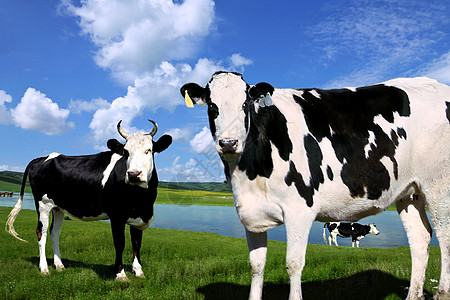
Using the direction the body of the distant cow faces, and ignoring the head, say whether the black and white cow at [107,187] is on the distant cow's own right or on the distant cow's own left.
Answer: on the distant cow's own right

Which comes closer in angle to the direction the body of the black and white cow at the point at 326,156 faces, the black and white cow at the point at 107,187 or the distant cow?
the black and white cow

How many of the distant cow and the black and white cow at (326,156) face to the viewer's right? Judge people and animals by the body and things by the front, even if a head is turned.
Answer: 1

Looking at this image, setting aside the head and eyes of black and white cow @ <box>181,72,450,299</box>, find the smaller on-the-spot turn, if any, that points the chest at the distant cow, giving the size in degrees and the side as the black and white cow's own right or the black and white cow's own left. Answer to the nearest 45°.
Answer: approximately 135° to the black and white cow's own right

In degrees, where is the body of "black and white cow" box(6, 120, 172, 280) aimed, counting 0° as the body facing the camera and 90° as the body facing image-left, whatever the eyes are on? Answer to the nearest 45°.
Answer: approximately 315°

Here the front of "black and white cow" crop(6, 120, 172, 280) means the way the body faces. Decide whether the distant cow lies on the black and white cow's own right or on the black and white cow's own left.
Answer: on the black and white cow's own left

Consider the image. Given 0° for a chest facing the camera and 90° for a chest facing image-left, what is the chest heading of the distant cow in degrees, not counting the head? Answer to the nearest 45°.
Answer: approximately 270°

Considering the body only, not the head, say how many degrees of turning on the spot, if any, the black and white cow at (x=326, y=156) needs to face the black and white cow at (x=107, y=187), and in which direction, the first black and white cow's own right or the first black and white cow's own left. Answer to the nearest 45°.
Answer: approximately 90° to the first black and white cow's own right

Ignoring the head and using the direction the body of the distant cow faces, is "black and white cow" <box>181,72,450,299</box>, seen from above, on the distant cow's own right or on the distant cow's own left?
on the distant cow's own right
